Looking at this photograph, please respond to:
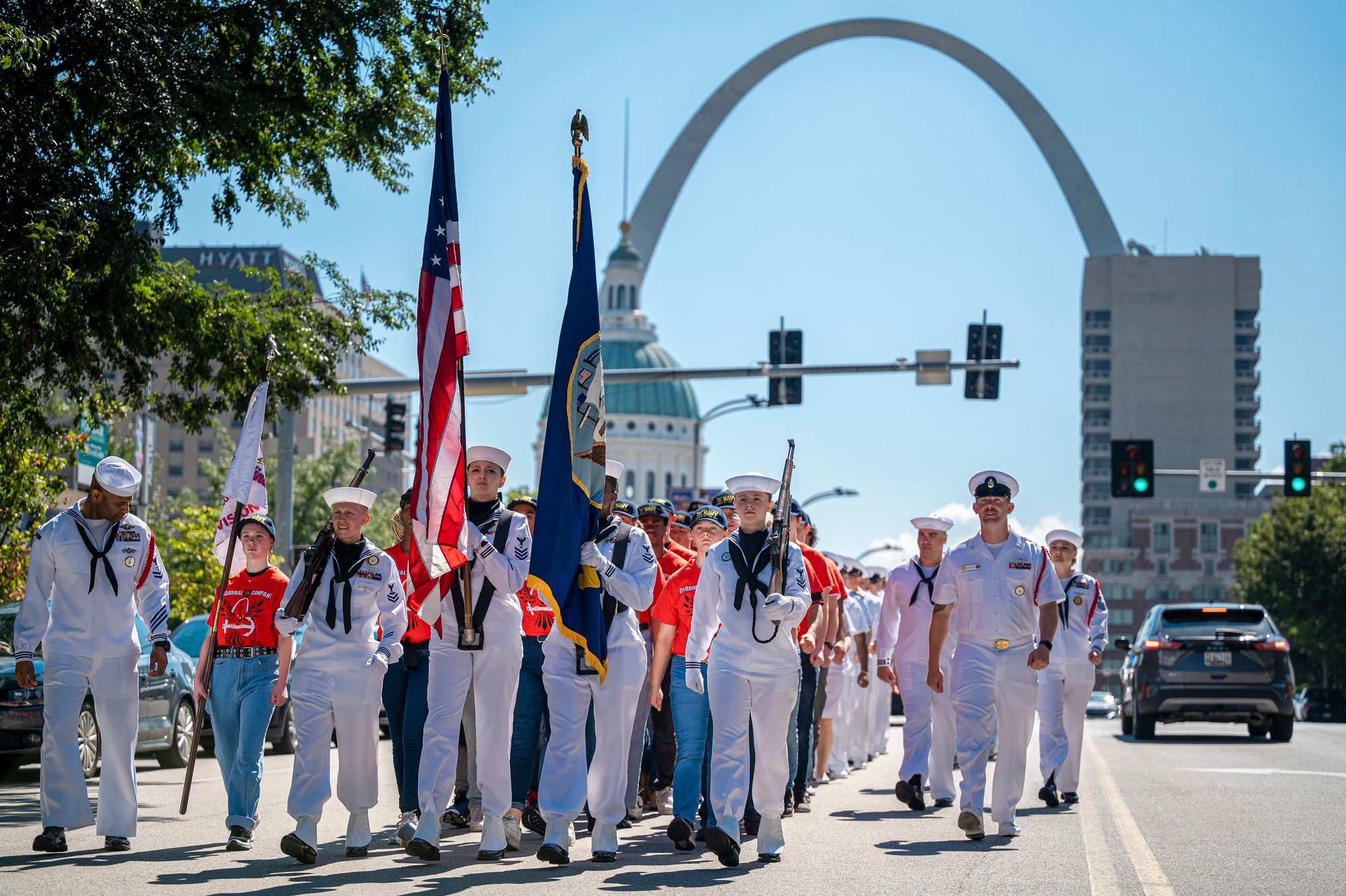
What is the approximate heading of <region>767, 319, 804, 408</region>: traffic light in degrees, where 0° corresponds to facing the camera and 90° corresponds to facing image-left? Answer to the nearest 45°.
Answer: approximately 180°

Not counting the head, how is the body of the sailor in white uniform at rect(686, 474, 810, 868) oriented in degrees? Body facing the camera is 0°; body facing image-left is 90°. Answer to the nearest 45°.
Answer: approximately 0°

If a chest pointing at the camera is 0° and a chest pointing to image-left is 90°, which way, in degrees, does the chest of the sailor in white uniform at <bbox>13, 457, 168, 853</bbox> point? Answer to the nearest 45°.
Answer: approximately 0°

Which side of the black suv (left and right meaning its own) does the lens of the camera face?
back

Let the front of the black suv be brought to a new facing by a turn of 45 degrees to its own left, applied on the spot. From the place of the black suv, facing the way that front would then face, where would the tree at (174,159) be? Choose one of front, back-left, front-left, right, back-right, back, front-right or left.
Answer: left

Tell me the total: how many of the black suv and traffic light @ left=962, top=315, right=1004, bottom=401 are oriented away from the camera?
2

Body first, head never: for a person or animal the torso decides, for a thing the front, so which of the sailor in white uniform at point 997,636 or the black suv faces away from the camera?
the black suv

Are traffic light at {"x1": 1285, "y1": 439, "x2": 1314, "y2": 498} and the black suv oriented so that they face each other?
yes

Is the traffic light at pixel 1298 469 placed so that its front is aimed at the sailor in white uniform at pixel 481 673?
yes

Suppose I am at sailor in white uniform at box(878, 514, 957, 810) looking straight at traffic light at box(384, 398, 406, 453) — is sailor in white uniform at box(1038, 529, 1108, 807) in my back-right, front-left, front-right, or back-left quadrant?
back-right
